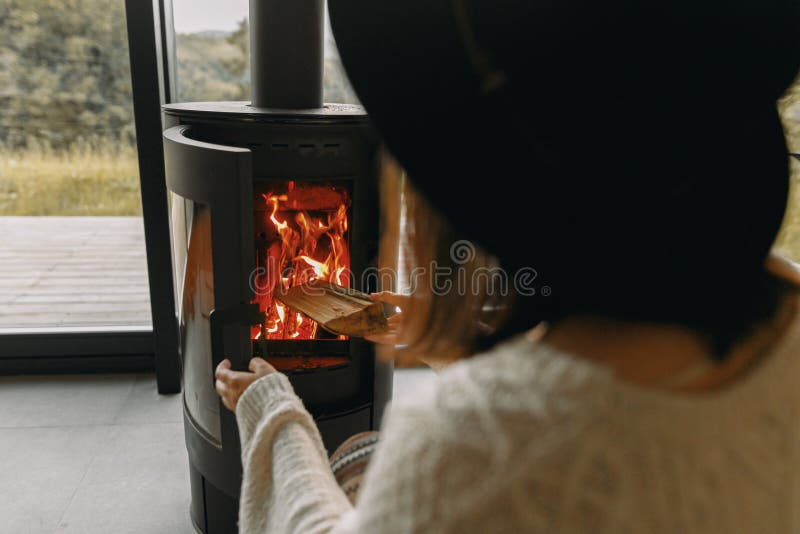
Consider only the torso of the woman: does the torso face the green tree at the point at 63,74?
yes

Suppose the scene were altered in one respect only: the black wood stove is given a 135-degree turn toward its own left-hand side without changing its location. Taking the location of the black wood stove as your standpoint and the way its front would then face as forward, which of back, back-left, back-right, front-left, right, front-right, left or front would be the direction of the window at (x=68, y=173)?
left

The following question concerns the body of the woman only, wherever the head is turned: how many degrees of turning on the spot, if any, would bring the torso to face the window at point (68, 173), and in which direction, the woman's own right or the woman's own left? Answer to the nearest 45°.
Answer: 0° — they already face it

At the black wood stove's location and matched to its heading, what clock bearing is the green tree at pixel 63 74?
The green tree is roughly at 5 o'clock from the black wood stove.

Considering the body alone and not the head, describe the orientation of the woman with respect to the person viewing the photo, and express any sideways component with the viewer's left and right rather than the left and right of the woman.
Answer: facing away from the viewer and to the left of the viewer

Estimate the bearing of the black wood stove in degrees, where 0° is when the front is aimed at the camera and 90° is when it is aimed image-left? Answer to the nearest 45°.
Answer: approximately 0°

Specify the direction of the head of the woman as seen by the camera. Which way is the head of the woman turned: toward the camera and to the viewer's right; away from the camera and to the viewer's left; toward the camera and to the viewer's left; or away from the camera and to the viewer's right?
away from the camera and to the viewer's left
